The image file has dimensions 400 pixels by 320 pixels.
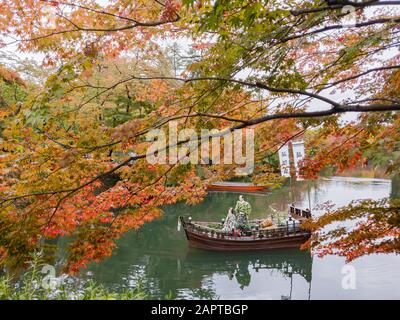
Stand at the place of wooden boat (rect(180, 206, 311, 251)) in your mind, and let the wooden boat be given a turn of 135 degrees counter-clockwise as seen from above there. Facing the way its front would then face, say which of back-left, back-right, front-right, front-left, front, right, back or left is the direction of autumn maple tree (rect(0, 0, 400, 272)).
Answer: front-right

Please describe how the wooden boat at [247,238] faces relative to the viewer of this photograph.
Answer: facing to the left of the viewer
